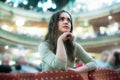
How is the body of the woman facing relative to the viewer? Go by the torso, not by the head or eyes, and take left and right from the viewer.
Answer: facing the viewer and to the right of the viewer

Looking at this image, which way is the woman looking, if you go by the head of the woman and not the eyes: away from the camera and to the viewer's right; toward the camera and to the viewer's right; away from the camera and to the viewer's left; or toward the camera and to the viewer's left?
toward the camera and to the viewer's right
